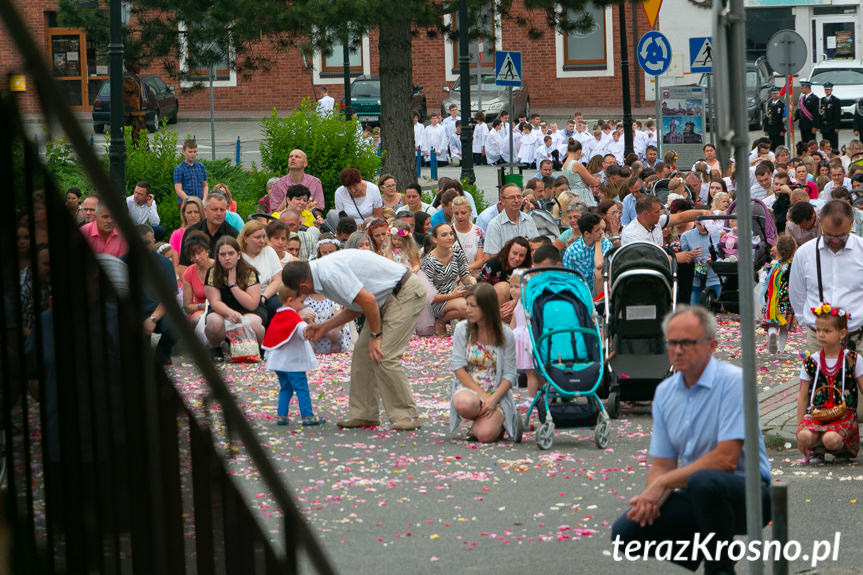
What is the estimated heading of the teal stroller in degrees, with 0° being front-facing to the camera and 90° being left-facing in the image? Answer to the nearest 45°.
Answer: approximately 0°

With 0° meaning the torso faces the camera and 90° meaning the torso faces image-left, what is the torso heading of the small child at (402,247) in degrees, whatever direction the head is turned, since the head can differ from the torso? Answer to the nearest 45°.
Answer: approximately 45°

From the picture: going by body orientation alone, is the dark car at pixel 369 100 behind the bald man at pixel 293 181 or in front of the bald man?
behind

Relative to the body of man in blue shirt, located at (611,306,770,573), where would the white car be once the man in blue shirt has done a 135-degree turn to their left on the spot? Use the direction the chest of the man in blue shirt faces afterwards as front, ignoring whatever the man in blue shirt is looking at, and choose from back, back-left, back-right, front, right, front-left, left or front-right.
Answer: left

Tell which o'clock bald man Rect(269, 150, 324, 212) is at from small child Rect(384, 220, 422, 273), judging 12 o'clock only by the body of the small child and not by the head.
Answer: The bald man is roughly at 4 o'clock from the small child.

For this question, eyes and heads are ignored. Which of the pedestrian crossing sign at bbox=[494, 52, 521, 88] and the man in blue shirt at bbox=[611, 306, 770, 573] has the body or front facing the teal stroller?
the pedestrian crossing sign

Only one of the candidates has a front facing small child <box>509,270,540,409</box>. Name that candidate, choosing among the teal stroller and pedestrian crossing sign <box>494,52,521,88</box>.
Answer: the pedestrian crossing sign

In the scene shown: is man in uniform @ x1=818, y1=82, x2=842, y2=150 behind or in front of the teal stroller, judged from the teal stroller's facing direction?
behind

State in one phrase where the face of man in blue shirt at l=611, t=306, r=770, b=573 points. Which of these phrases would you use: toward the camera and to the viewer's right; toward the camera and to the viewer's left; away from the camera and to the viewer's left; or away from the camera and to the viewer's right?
toward the camera and to the viewer's left
